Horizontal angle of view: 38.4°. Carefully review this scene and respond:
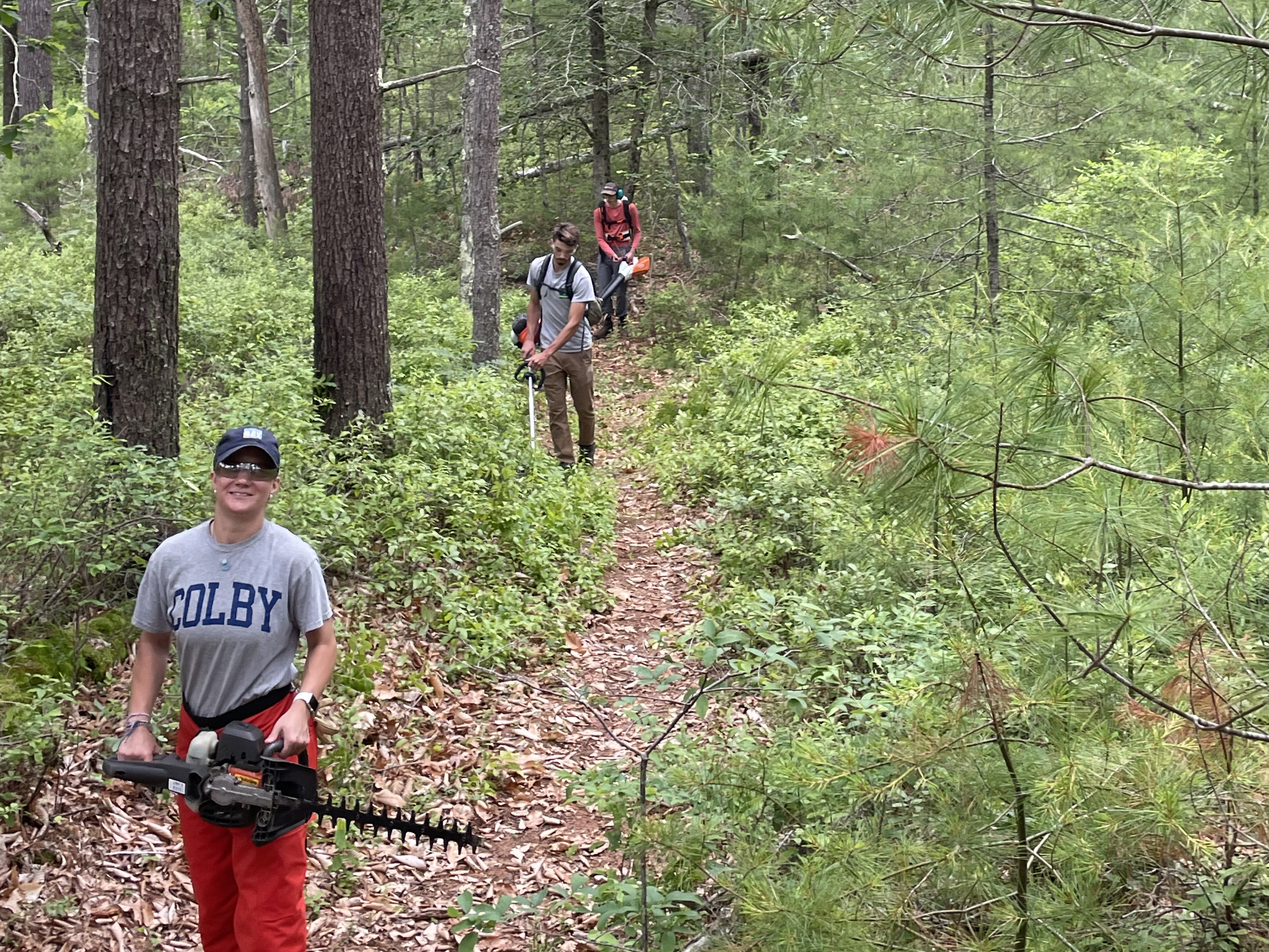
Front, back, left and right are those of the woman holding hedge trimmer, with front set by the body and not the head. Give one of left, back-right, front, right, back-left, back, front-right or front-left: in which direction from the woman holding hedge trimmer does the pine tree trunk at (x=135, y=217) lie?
back

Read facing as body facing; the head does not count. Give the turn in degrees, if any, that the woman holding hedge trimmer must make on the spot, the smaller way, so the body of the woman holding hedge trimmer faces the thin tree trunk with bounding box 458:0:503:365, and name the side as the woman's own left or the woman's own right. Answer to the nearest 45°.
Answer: approximately 180°

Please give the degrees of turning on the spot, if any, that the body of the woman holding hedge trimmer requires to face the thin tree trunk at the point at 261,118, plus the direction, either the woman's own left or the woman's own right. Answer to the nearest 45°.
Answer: approximately 180°

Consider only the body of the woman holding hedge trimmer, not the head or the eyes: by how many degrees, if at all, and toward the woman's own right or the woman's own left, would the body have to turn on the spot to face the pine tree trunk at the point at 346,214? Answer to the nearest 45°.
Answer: approximately 180°

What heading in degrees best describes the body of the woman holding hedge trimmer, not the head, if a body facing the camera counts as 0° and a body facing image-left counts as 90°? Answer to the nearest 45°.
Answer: approximately 0°

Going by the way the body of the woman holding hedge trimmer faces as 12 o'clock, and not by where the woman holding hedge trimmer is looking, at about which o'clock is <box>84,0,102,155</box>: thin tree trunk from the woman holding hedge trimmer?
The thin tree trunk is roughly at 6 o'clock from the woman holding hedge trimmer.

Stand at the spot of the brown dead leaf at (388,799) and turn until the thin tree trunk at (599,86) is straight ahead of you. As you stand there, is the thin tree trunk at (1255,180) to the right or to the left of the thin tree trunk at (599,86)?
right

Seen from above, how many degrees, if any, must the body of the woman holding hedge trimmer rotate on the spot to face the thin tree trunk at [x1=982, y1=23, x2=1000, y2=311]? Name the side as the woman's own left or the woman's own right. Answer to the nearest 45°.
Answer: approximately 135° to the woman's own left
